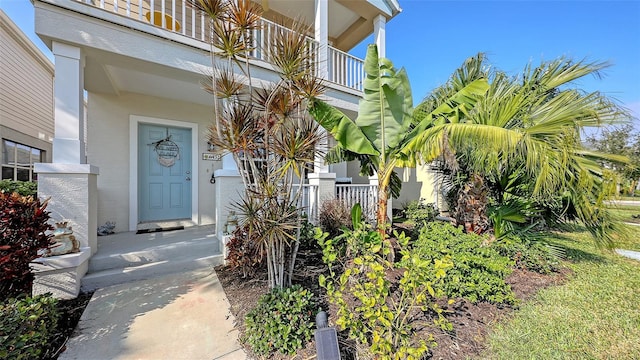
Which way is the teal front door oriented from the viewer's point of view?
toward the camera

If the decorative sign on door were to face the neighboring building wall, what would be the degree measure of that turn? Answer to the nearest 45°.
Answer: approximately 135° to its right

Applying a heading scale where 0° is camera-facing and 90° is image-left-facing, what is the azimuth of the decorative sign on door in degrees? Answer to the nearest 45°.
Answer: approximately 0°

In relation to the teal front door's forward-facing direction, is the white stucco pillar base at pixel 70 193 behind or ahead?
ahead

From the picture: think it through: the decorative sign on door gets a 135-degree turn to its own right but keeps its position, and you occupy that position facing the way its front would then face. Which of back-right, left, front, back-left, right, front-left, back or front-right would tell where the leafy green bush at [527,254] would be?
back

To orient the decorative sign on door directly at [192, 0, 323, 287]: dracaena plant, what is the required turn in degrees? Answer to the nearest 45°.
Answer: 0° — it already faces it

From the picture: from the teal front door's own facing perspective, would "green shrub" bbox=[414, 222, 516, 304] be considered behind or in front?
in front

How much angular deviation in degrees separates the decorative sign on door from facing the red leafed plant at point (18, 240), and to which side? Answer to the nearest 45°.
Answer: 0° — it already faces it

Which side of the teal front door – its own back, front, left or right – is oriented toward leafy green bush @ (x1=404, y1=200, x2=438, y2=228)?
left

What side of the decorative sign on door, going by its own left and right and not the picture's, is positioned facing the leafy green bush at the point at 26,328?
front

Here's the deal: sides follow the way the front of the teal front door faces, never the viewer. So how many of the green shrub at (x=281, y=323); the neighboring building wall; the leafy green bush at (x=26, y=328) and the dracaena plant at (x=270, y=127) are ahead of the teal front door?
3

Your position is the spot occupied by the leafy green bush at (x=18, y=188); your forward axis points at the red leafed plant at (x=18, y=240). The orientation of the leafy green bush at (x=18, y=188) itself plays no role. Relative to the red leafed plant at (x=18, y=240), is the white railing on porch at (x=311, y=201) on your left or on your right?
left
